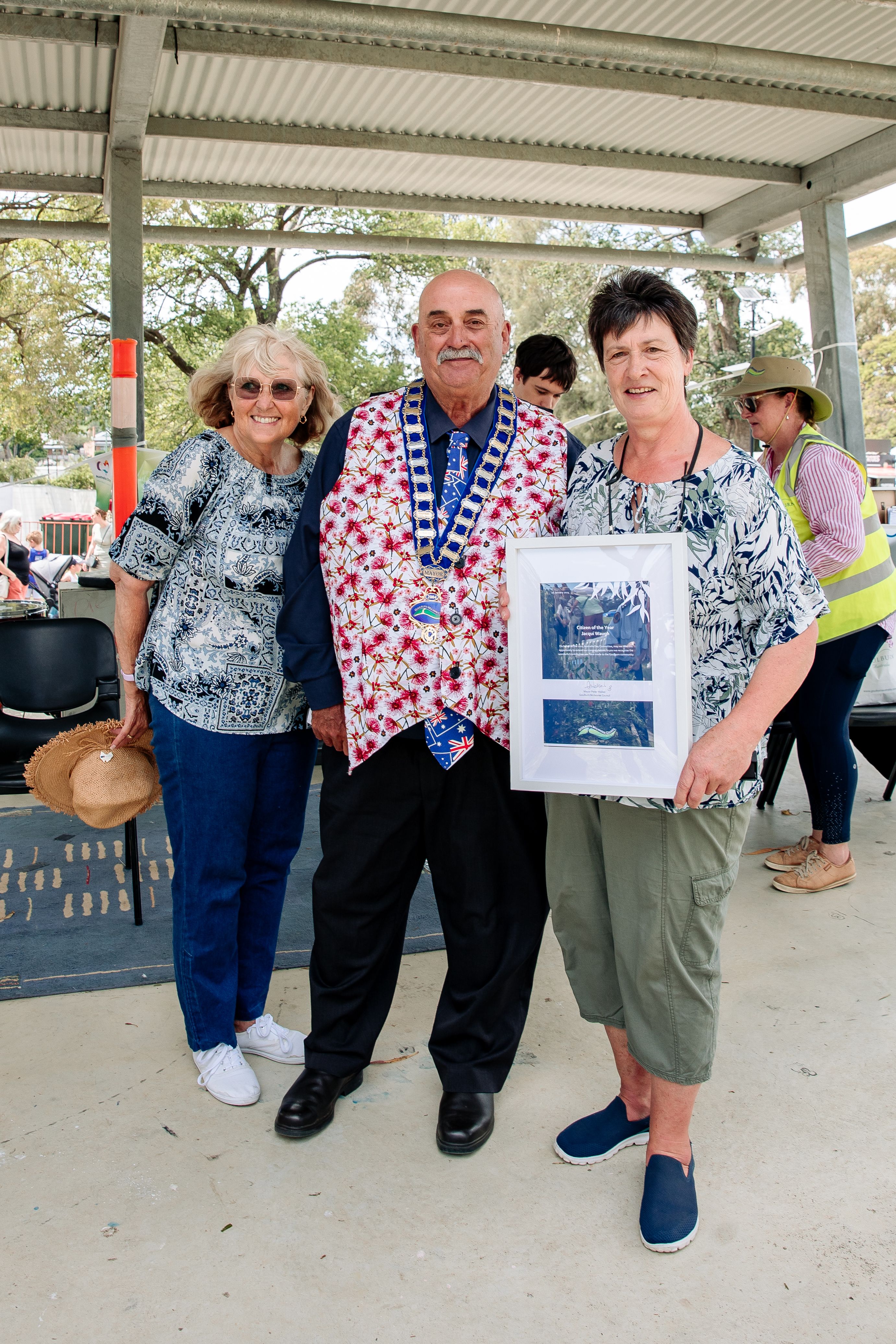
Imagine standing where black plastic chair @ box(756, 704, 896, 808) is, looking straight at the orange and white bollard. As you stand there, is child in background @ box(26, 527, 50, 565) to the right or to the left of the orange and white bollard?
right

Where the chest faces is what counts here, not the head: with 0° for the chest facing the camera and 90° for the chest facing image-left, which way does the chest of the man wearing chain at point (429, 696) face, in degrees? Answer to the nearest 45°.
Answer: approximately 0°

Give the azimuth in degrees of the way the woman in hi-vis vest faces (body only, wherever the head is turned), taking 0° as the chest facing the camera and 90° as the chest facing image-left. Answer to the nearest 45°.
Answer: approximately 90°

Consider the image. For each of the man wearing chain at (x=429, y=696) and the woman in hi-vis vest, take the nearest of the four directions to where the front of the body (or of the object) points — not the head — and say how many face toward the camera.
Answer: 1

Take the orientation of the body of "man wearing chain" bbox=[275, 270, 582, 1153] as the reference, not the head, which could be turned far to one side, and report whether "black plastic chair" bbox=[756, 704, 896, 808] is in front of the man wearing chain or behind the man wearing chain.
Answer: behind
